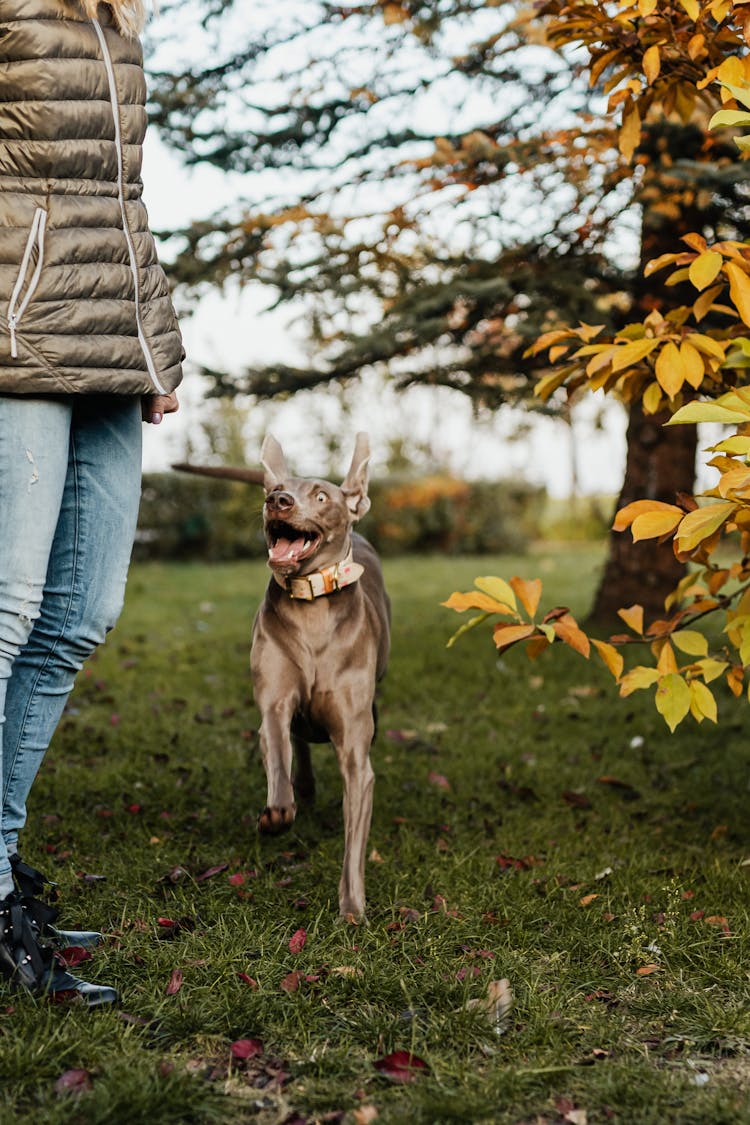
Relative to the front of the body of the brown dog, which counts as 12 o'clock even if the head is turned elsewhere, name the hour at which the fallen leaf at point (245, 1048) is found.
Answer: The fallen leaf is roughly at 12 o'clock from the brown dog.

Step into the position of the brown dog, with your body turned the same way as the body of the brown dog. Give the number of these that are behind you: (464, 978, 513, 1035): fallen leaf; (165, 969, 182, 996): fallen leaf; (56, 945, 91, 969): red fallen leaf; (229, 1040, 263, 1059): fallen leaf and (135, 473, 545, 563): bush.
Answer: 1

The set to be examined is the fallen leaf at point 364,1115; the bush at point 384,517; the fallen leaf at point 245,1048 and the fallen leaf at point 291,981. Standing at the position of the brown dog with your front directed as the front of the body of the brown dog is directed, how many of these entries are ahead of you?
3

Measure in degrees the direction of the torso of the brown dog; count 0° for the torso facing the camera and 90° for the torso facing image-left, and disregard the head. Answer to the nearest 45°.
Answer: approximately 0°

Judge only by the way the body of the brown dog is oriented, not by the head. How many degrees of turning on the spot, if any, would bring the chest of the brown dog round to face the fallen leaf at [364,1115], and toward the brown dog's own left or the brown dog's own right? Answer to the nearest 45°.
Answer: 0° — it already faces it

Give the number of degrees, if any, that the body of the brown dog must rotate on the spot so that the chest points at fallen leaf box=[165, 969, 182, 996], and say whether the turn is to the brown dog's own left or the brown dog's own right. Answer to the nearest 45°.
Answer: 0° — it already faces it

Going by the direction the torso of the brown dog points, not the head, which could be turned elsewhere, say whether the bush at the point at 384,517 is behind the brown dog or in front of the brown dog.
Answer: behind

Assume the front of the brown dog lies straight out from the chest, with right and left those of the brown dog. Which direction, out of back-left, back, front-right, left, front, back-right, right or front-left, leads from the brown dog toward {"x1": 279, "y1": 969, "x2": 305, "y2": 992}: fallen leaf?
front

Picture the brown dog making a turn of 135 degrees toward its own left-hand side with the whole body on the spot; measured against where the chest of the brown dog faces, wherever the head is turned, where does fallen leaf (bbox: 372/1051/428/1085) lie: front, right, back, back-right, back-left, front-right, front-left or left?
back-right

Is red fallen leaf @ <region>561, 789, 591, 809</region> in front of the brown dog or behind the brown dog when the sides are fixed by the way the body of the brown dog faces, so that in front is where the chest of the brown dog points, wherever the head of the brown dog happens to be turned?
behind
